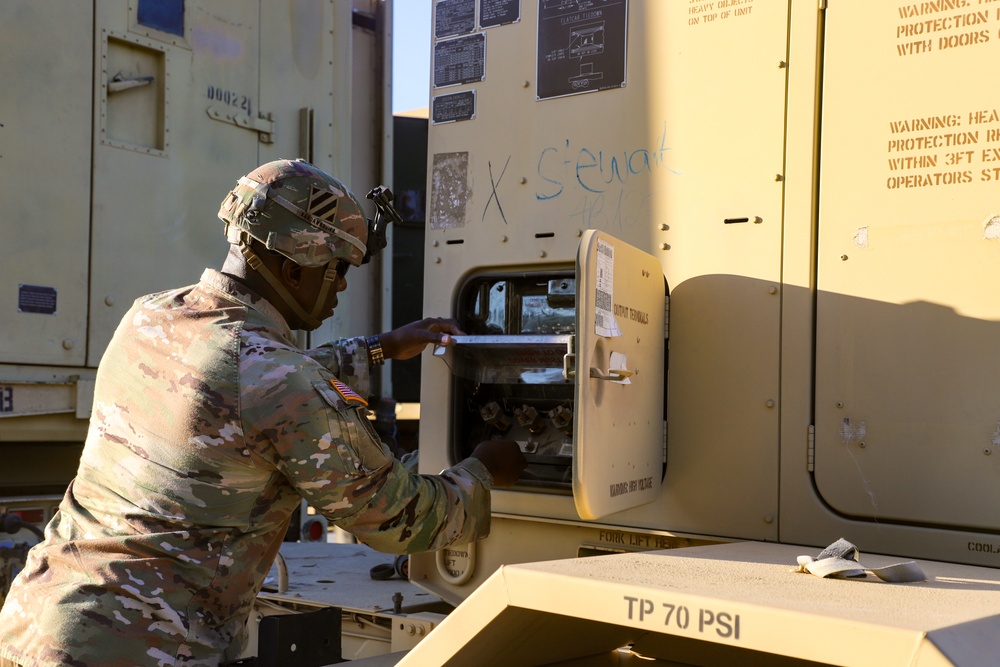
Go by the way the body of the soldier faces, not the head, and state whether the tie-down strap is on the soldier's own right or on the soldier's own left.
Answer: on the soldier's own right

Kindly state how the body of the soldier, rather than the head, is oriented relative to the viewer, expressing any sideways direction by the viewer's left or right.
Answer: facing away from the viewer and to the right of the viewer

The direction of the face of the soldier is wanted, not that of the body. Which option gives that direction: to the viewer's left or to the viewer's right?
to the viewer's right
